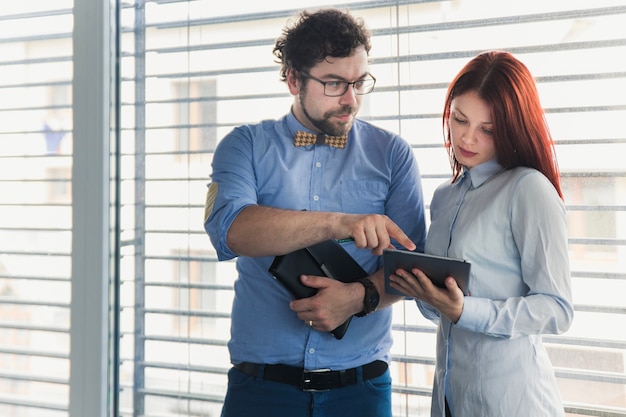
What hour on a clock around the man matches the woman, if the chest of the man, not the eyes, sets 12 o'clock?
The woman is roughly at 10 o'clock from the man.

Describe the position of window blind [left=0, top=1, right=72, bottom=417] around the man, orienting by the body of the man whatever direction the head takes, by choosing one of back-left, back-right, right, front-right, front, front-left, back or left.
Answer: back-right

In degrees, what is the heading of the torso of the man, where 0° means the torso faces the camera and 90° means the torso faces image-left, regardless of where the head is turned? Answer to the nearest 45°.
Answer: approximately 0°

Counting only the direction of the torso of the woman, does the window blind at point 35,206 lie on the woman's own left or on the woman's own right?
on the woman's own right

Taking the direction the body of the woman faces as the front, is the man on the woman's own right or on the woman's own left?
on the woman's own right
